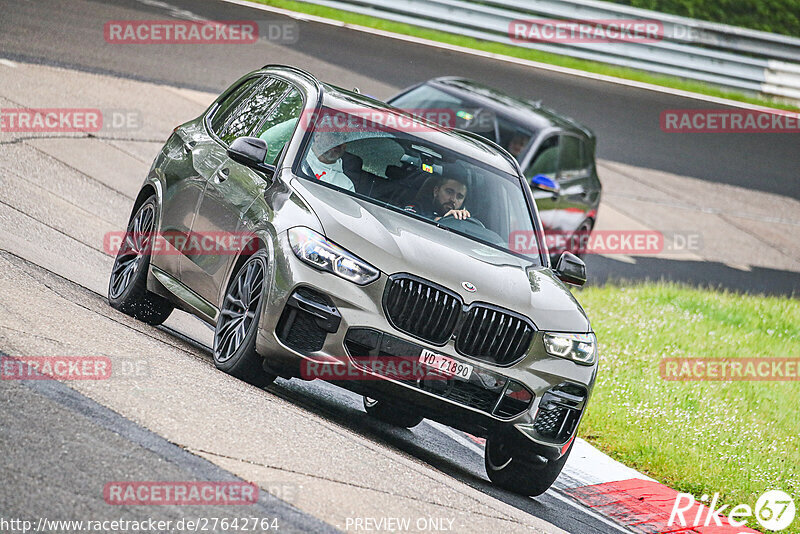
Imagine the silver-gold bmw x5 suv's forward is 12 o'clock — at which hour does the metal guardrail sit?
The metal guardrail is roughly at 8 o'clock from the silver-gold bmw x5 suv.

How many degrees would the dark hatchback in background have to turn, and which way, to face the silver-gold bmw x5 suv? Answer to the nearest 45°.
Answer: approximately 45° to its left

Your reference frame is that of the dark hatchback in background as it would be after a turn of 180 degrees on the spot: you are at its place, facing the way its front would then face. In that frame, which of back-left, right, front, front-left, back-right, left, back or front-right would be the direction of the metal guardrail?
front-left

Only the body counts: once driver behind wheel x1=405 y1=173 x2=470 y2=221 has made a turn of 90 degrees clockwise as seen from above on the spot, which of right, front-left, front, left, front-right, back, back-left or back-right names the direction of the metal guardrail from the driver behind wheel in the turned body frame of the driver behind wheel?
back-right

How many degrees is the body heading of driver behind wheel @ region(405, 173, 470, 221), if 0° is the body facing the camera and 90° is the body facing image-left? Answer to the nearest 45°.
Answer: approximately 315°

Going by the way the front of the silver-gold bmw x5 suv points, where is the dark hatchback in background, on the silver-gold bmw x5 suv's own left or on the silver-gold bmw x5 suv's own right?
on the silver-gold bmw x5 suv's own left
